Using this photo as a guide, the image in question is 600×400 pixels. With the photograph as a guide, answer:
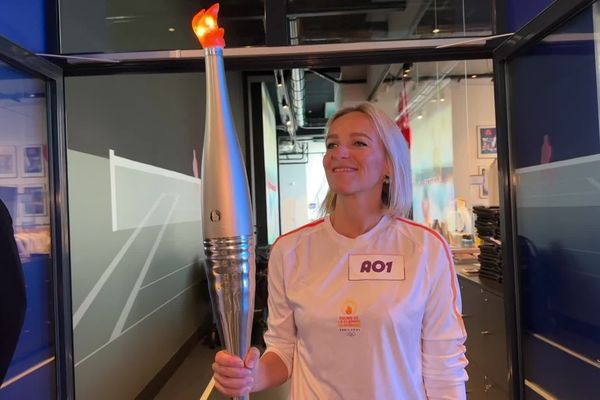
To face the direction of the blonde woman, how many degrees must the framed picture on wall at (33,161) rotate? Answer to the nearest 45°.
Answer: approximately 45° to its left

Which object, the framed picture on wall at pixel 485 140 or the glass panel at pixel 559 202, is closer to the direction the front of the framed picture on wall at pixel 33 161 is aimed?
the glass panel

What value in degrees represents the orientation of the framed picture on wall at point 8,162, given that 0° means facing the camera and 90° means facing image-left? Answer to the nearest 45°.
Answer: approximately 0°

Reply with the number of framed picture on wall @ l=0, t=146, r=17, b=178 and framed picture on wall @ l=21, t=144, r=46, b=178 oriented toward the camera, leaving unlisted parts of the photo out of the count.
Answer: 2
